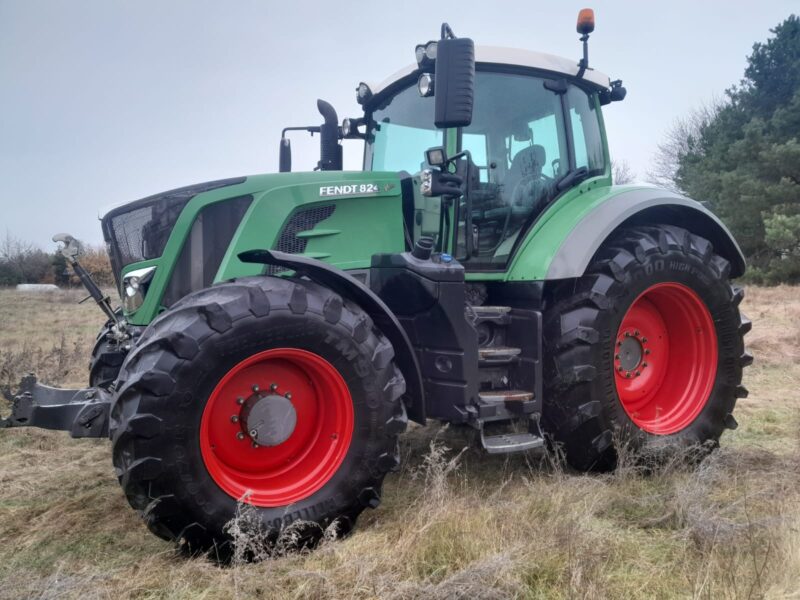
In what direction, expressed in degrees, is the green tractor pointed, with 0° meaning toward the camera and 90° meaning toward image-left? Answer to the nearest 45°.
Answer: approximately 45°
